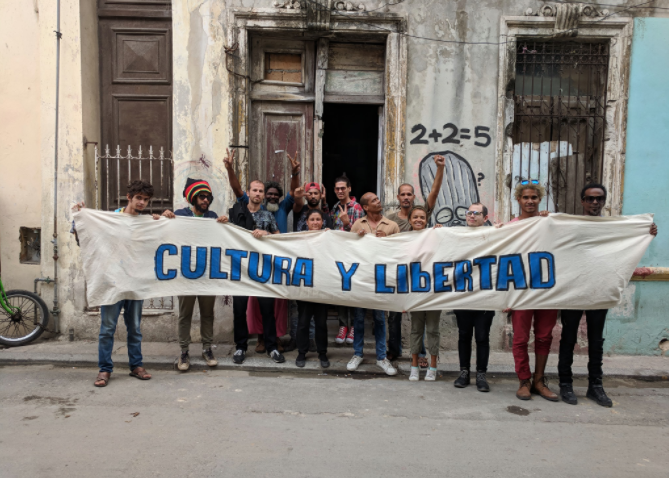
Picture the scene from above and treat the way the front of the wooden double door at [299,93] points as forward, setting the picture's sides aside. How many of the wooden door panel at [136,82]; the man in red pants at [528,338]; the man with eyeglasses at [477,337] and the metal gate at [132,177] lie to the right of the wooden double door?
2

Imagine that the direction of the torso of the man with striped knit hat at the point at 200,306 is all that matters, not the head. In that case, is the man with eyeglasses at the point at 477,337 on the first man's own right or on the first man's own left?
on the first man's own left

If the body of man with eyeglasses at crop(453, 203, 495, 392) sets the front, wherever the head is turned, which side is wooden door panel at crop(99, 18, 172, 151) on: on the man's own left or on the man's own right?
on the man's own right

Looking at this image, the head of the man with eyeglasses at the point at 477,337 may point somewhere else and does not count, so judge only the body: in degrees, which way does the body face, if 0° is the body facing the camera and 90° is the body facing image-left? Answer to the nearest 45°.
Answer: approximately 0°

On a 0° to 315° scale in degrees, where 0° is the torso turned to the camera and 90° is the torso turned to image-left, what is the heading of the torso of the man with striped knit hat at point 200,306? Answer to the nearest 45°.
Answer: approximately 0°

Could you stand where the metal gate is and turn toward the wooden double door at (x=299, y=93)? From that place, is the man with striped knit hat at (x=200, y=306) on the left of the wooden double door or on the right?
right
